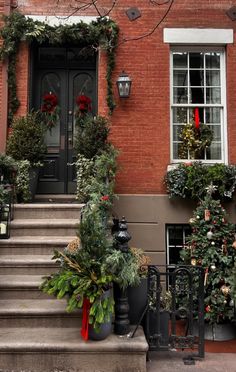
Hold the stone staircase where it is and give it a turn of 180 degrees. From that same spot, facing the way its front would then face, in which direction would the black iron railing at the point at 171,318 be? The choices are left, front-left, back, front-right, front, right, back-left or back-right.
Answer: right

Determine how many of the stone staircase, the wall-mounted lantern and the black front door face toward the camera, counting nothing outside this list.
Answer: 3

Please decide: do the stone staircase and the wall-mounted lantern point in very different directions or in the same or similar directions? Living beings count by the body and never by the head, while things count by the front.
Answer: same or similar directions

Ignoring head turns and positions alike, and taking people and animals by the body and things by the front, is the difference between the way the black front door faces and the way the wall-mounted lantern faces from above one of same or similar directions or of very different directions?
same or similar directions

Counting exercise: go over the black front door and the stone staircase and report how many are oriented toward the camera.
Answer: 2

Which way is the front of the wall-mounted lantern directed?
toward the camera

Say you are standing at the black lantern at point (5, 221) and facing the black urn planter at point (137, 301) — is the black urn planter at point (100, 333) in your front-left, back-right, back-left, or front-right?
front-right

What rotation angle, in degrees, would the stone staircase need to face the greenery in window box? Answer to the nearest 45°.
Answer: approximately 135° to its left

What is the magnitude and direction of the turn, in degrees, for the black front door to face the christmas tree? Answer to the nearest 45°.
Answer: approximately 45° to its left

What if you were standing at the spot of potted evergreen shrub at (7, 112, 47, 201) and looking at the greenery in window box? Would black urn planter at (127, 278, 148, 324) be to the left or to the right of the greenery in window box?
right

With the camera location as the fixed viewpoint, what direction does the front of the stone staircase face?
facing the viewer
